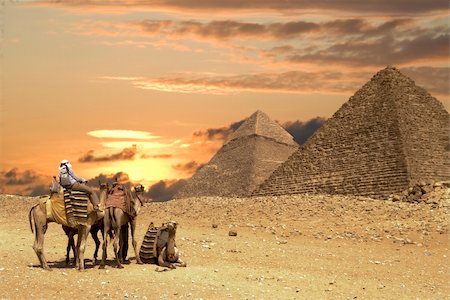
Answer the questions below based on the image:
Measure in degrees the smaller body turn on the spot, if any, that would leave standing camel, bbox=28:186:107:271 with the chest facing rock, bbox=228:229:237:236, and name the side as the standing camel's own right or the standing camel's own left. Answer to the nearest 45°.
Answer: approximately 45° to the standing camel's own left

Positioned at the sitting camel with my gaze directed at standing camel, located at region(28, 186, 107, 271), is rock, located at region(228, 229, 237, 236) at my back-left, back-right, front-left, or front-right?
back-right

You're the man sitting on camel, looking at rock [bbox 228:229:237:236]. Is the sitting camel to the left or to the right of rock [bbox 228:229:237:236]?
right

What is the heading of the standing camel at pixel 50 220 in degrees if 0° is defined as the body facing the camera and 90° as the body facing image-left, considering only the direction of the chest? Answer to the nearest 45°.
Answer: approximately 270°

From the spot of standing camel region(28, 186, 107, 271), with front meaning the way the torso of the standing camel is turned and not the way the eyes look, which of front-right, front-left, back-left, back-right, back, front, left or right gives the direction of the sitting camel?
front

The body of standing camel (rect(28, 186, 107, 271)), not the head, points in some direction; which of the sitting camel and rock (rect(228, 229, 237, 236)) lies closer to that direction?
the sitting camel
